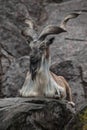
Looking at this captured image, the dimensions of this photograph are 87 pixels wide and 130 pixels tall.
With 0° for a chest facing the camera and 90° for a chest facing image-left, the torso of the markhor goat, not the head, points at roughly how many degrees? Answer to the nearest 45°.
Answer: approximately 45°
